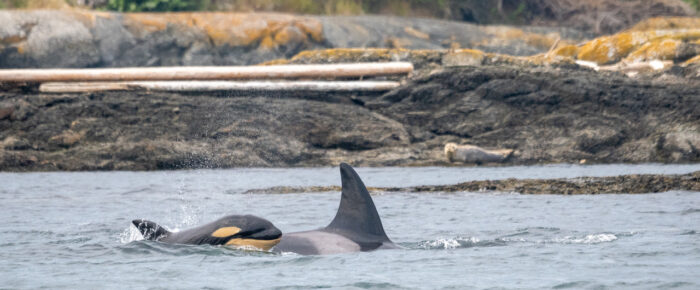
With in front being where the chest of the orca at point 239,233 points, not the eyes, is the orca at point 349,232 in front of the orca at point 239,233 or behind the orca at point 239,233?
in front

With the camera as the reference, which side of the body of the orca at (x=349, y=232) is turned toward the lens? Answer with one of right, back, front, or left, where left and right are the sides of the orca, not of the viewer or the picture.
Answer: right

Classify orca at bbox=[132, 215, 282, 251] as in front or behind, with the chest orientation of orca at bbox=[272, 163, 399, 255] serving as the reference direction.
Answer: behind

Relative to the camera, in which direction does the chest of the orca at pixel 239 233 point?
to the viewer's right

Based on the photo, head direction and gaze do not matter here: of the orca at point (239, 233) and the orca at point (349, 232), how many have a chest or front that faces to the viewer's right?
2

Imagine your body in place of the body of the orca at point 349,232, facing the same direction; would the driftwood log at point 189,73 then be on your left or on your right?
on your left

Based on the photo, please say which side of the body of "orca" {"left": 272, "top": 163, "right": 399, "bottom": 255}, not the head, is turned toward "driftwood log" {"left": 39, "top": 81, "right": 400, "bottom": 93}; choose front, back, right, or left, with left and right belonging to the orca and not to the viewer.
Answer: left

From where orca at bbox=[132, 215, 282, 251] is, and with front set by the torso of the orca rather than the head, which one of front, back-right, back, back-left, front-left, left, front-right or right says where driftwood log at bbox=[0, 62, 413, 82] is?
left

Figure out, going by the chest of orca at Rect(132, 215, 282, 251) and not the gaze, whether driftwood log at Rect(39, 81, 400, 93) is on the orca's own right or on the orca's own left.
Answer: on the orca's own left
